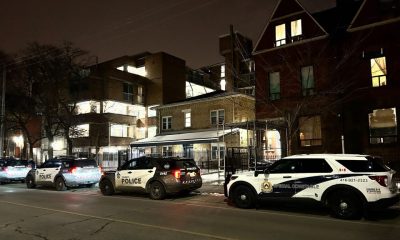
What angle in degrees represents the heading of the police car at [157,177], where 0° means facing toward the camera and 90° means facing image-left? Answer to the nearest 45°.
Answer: approximately 135°

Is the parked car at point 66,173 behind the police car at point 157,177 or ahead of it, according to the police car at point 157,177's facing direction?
ahead

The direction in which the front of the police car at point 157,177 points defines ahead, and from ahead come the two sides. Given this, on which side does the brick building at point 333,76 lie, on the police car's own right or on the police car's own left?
on the police car's own right

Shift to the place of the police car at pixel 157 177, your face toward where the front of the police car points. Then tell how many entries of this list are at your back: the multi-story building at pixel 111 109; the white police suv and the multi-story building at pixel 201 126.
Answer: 1

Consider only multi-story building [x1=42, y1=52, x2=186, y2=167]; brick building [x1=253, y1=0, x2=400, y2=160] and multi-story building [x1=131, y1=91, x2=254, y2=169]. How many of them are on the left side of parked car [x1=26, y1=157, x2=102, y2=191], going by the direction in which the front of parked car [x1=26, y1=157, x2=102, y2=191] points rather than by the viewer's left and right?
0

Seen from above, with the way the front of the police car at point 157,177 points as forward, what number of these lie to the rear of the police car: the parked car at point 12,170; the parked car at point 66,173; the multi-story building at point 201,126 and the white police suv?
1

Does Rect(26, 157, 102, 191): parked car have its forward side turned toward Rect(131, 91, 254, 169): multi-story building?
no

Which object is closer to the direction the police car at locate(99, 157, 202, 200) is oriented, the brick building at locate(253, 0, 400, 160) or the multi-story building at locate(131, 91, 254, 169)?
the multi-story building

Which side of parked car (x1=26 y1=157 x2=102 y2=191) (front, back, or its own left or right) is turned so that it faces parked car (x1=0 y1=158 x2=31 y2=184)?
front

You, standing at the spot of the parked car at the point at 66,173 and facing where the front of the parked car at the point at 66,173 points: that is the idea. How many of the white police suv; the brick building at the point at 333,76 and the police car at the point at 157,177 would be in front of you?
0

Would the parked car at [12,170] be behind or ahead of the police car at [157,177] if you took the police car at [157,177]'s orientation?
ahead

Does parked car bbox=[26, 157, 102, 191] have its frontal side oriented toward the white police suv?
no

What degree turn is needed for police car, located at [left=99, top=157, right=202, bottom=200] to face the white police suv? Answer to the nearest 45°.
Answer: approximately 180°

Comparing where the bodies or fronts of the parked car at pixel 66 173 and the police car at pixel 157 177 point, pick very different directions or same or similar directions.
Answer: same or similar directions

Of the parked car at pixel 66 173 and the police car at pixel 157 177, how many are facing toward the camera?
0

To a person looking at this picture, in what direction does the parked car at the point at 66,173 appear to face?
facing away from the viewer and to the left of the viewer

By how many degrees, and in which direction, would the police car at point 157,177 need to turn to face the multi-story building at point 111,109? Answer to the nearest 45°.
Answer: approximately 45° to its right
